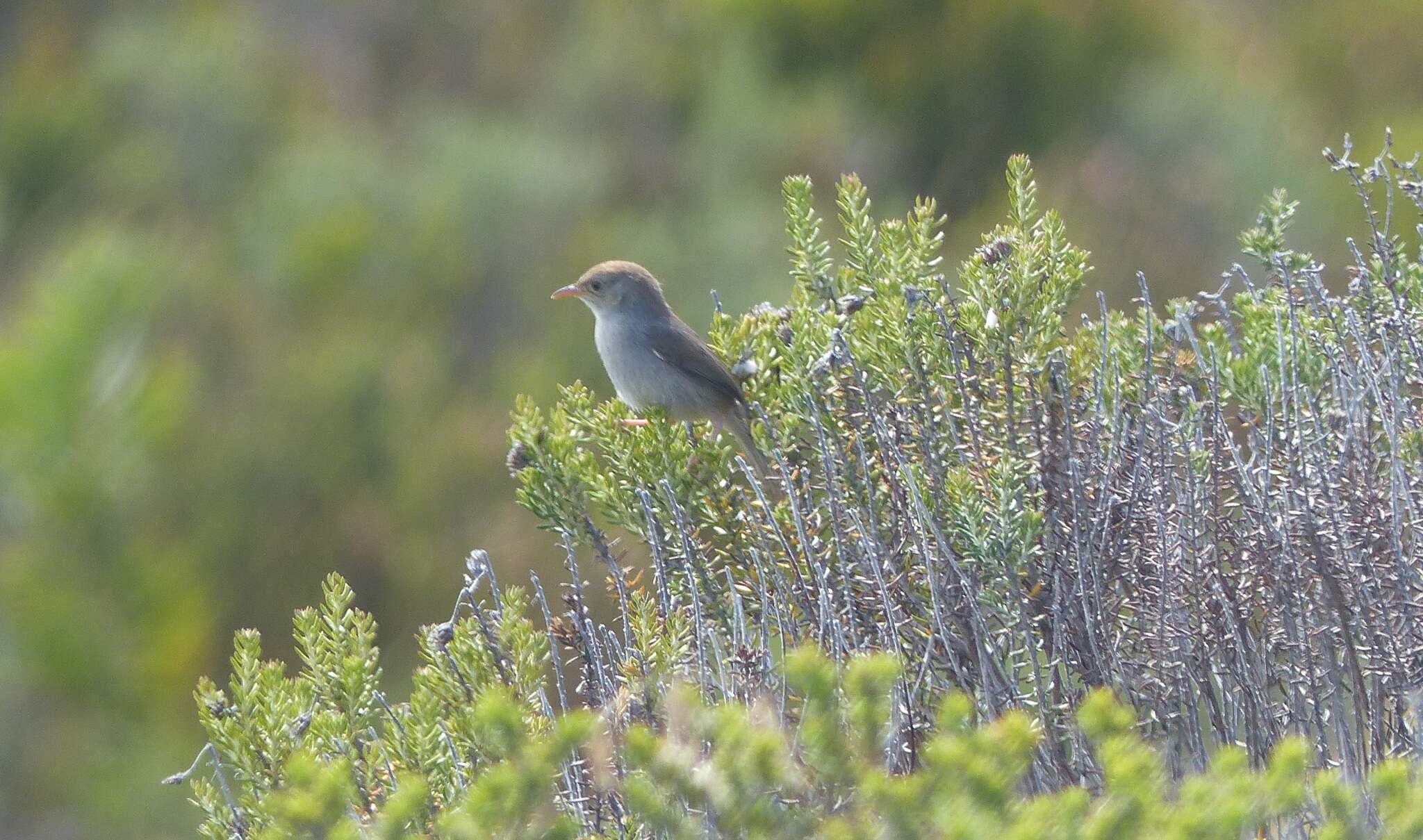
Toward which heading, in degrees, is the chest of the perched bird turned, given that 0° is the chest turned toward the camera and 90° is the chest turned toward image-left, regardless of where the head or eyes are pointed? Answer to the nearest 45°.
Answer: approximately 90°
